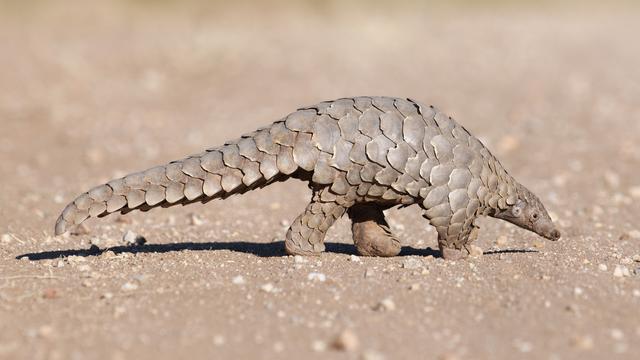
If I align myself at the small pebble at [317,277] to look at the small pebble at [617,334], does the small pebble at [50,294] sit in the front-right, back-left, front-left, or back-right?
back-right

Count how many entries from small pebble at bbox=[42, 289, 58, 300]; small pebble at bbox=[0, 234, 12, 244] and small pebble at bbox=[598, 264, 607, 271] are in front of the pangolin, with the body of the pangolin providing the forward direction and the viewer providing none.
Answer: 1

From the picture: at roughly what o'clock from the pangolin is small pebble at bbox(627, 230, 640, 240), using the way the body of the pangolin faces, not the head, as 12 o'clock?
The small pebble is roughly at 11 o'clock from the pangolin.

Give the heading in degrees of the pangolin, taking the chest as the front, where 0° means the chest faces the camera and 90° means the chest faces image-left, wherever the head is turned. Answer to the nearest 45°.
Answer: approximately 270°

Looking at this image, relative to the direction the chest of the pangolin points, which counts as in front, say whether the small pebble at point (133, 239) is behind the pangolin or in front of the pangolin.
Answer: behind

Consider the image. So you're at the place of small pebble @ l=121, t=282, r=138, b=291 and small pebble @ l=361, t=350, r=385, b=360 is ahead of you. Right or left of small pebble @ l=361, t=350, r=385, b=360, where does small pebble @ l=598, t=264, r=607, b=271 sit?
left

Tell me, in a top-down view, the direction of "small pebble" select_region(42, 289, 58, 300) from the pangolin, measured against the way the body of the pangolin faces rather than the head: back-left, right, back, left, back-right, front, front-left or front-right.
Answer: back

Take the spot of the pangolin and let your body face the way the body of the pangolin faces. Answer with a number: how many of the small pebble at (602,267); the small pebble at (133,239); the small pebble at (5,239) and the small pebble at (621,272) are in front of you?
2

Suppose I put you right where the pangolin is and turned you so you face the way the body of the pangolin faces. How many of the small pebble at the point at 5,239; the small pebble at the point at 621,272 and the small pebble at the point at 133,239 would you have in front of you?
1
